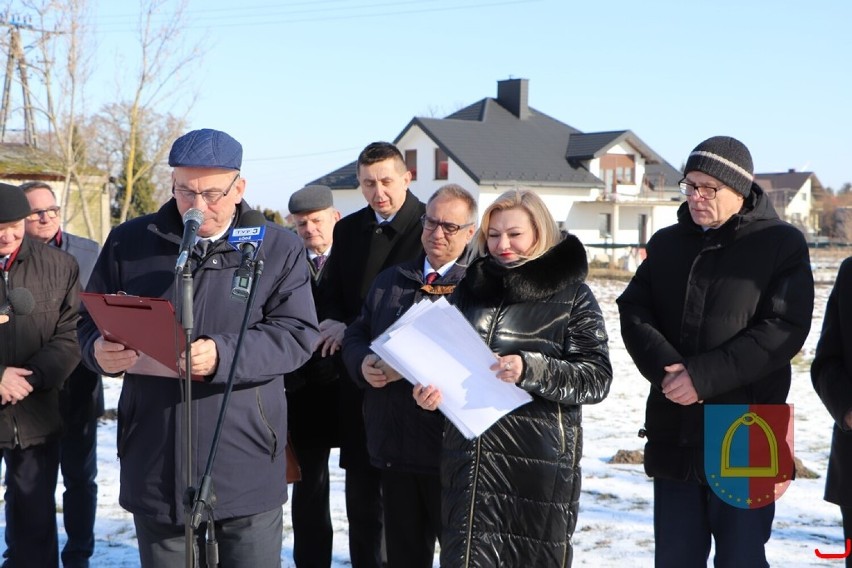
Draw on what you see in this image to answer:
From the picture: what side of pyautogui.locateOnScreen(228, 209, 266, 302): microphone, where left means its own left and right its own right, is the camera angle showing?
back

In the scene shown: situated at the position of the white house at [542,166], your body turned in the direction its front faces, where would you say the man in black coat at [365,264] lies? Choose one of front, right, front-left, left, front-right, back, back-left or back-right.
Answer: front-right

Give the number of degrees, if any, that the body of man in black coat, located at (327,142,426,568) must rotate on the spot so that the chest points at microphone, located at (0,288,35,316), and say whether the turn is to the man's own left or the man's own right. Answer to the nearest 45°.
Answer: approximately 45° to the man's own right

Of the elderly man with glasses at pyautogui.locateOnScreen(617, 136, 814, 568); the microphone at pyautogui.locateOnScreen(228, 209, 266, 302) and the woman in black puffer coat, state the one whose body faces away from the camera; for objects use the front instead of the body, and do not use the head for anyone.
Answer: the microphone

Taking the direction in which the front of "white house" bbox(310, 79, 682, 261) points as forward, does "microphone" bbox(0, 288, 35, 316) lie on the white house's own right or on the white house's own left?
on the white house's own right

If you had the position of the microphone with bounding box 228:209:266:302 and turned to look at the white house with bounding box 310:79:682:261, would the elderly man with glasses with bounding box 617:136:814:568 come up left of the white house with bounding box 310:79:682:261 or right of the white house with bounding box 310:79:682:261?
right

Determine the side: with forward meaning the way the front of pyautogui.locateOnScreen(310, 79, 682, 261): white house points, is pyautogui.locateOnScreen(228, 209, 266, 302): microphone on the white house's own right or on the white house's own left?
on the white house's own right

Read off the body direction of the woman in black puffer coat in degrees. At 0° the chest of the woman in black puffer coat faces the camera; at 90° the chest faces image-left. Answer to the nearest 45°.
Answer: approximately 45°

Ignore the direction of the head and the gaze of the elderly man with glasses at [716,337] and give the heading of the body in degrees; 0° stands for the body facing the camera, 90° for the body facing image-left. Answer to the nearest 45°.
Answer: approximately 45°
